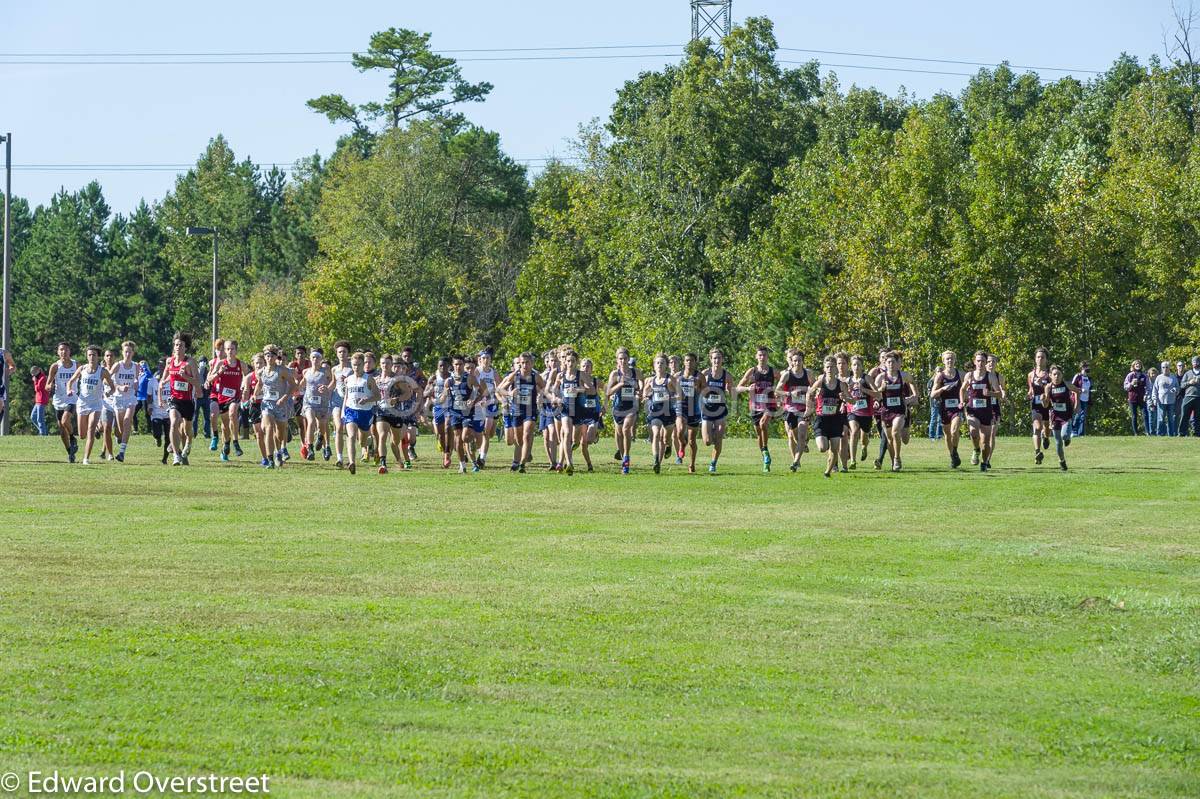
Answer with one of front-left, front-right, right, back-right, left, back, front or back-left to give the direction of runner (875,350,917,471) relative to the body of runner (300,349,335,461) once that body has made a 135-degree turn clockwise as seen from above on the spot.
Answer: back-right

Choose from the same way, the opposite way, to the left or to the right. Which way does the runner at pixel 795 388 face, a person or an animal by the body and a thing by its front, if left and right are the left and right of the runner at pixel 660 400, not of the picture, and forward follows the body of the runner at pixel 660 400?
the same way

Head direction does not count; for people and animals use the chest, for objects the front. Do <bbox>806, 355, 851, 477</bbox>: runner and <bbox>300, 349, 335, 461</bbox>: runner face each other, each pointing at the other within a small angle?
no

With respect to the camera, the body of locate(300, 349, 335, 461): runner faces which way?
toward the camera

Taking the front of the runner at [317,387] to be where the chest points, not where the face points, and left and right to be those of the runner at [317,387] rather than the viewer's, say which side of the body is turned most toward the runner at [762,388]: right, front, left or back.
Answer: left

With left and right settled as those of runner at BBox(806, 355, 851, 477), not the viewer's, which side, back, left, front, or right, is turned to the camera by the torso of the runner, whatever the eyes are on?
front

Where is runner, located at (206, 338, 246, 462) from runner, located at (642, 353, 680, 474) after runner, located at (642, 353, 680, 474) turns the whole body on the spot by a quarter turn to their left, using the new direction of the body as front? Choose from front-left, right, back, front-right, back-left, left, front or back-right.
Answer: back

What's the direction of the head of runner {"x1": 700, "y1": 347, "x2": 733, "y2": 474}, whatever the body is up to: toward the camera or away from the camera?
toward the camera

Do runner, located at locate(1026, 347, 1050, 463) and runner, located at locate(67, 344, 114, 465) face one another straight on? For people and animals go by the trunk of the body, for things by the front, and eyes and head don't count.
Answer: no

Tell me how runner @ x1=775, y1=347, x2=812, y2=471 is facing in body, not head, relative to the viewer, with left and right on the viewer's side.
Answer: facing the viewer

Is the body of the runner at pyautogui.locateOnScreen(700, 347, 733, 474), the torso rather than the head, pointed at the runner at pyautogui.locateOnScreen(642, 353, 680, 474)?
no

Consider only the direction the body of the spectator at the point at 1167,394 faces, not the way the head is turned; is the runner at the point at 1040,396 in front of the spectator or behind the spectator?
in front

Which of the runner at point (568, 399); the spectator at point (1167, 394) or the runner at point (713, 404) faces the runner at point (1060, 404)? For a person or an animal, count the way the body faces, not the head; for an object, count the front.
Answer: the spectator

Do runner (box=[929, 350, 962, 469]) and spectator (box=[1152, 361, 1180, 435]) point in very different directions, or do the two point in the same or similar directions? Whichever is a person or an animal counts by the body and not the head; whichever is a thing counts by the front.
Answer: same or similar directions

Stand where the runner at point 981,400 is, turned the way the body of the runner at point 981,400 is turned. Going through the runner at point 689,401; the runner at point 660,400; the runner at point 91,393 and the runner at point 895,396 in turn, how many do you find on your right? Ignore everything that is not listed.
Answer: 4

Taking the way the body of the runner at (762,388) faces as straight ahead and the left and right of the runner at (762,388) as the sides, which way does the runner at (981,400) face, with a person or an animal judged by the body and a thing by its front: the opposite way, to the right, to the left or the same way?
the same way

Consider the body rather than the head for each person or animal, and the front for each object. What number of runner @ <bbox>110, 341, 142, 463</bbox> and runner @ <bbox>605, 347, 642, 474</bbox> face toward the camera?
2

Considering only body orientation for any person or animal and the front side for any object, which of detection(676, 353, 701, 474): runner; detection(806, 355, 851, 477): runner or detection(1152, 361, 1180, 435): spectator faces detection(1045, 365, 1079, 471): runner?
the spectator

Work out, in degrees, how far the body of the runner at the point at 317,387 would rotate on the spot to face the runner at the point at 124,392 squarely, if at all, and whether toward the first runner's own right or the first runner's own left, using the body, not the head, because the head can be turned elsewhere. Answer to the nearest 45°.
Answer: approximately 135° to the first runner's own right
